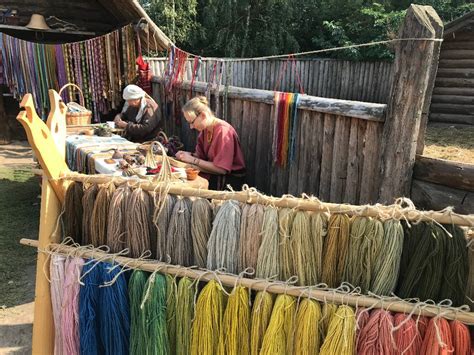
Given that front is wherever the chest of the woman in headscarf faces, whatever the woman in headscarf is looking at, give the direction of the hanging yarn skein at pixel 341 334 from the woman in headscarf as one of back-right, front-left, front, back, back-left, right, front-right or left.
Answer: front-left

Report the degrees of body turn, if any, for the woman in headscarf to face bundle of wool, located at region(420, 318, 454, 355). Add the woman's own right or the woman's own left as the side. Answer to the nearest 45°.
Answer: approximately 45° to the woman's own left

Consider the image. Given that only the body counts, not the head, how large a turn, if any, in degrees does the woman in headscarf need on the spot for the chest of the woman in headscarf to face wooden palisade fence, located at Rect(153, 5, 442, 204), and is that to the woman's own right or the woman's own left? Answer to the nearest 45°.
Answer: approximately 90° to the woman's own left

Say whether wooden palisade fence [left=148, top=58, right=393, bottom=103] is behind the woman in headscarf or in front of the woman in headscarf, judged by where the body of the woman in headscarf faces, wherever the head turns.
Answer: behind

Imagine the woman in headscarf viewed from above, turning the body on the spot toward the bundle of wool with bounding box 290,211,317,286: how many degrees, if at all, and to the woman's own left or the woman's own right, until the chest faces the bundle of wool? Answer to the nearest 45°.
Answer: approximately 45° to the woman's own left
